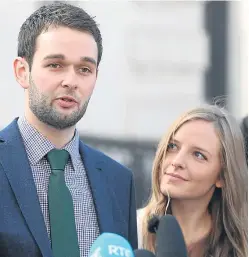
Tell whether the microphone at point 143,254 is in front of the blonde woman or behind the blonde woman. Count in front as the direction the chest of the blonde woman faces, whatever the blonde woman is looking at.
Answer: in front

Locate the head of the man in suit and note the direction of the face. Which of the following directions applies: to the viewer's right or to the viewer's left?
to the viewer's right

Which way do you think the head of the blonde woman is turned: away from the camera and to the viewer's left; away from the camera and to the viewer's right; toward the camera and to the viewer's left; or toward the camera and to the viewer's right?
toward the camera and to the viewer's left

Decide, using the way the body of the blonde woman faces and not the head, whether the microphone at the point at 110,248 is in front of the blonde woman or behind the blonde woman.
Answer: in front

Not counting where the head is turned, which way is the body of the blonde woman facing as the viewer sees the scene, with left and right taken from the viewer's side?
facing the viewer and to the left of the viewer
